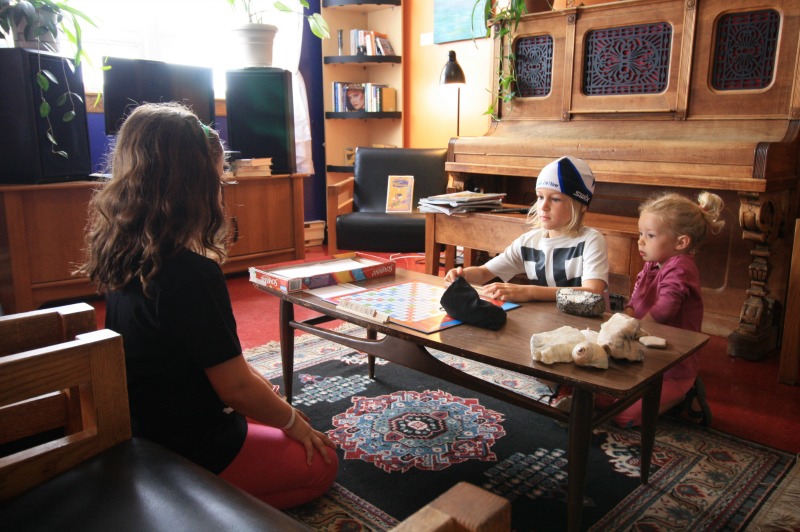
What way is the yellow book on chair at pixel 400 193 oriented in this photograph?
toward the camera

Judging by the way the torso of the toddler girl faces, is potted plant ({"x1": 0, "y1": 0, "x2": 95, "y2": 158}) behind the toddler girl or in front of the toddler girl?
in front

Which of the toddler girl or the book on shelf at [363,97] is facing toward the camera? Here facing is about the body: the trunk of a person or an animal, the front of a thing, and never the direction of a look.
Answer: the book on shelf

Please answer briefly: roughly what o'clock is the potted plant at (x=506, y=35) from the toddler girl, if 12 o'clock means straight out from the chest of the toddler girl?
The potted plant is roughly at 2 o'clock from the toddler girl.

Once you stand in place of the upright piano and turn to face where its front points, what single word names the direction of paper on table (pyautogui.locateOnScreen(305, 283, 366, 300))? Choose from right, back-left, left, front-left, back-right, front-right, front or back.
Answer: front

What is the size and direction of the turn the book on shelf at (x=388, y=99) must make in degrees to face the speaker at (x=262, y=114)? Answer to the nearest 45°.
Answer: approximately 45° to its right

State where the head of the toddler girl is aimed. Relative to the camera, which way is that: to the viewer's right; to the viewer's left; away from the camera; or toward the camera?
to the viewer's left

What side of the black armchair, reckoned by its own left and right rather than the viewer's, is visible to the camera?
front

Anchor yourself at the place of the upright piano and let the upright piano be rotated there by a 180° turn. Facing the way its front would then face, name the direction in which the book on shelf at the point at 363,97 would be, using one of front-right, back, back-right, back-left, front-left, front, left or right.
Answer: left

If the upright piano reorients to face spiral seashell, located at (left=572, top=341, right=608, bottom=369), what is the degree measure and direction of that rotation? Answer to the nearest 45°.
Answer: approximately 45° to its left

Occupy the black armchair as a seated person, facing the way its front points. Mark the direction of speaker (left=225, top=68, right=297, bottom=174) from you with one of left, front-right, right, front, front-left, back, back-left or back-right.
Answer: right
